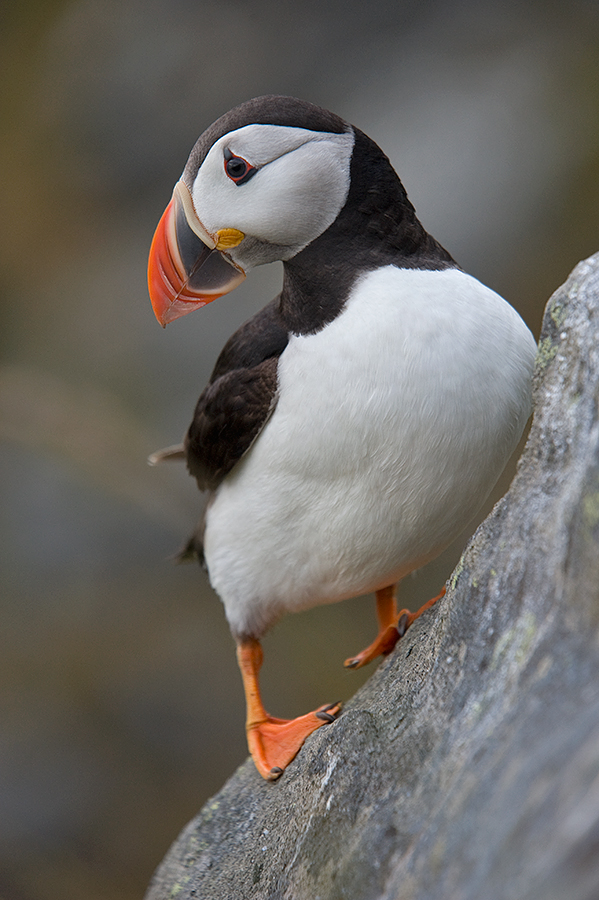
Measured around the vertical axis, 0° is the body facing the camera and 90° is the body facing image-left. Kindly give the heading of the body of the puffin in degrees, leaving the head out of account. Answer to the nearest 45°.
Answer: approximately 315°
